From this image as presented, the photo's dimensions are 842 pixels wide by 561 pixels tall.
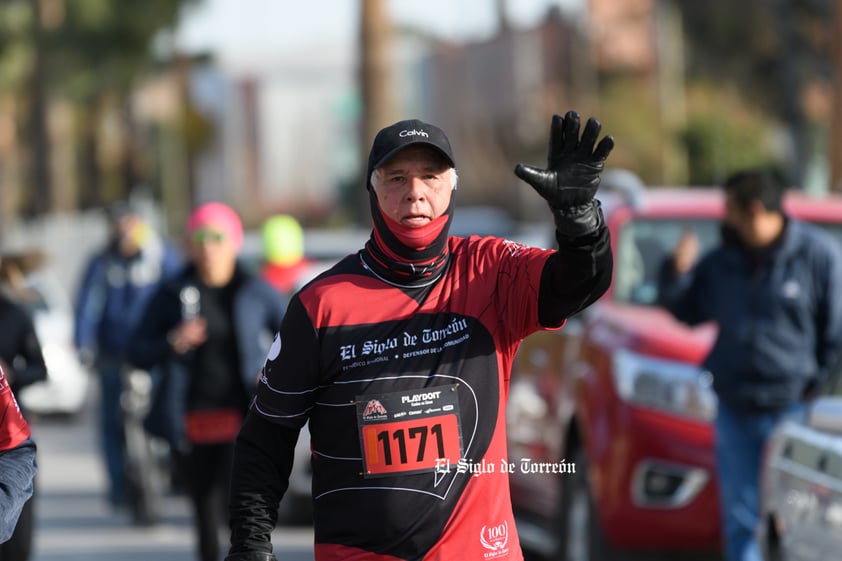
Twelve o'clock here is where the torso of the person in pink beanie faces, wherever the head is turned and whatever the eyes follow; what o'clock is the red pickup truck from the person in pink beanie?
The red pickup truck is roughly at 10 o'clock from the person in pink beanie.

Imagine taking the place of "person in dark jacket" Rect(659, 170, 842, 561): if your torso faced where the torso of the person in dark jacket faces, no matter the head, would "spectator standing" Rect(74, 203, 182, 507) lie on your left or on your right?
on your right

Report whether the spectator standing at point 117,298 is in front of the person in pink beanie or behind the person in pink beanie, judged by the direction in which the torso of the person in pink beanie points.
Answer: behind

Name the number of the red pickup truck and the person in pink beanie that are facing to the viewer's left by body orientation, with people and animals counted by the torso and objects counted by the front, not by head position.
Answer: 0

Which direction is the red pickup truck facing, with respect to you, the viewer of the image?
facing the viewer and to the right of the viewer

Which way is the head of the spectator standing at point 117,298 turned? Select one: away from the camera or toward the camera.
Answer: toward the camera

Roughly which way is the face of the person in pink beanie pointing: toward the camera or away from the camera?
toward the camera

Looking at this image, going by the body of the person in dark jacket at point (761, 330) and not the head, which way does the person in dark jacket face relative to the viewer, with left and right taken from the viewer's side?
facing the viewer and to the left of the viewer

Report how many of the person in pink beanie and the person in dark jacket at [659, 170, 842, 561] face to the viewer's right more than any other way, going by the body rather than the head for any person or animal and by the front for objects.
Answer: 0

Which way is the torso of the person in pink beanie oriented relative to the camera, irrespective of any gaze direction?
toward the camera

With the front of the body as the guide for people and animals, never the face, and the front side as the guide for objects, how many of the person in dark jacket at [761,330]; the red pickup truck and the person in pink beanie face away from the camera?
0

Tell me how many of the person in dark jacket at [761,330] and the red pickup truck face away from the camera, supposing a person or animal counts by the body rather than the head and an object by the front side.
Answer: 0

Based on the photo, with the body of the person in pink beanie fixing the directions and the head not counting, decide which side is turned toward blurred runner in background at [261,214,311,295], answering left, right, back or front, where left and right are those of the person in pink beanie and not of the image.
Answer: back

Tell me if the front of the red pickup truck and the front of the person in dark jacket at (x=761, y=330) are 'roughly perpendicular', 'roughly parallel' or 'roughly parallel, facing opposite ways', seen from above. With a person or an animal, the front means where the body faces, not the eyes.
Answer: roughly perpendicular
